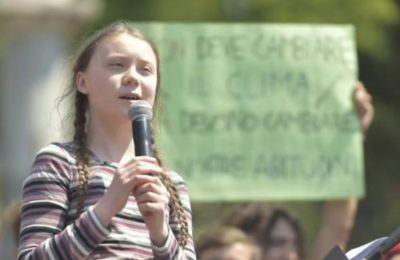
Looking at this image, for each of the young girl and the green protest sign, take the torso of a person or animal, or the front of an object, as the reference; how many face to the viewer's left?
0

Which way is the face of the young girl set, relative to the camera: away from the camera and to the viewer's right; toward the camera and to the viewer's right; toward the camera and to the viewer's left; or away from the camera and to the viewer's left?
toward the camera and to the viewer's right

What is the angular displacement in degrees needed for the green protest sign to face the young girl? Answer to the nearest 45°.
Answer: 0° — it already faces them

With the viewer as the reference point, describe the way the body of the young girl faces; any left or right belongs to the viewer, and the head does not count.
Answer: facing the viewer and to the right of the viewer

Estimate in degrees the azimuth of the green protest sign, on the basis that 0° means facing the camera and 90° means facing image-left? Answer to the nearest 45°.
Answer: approximately 0°
